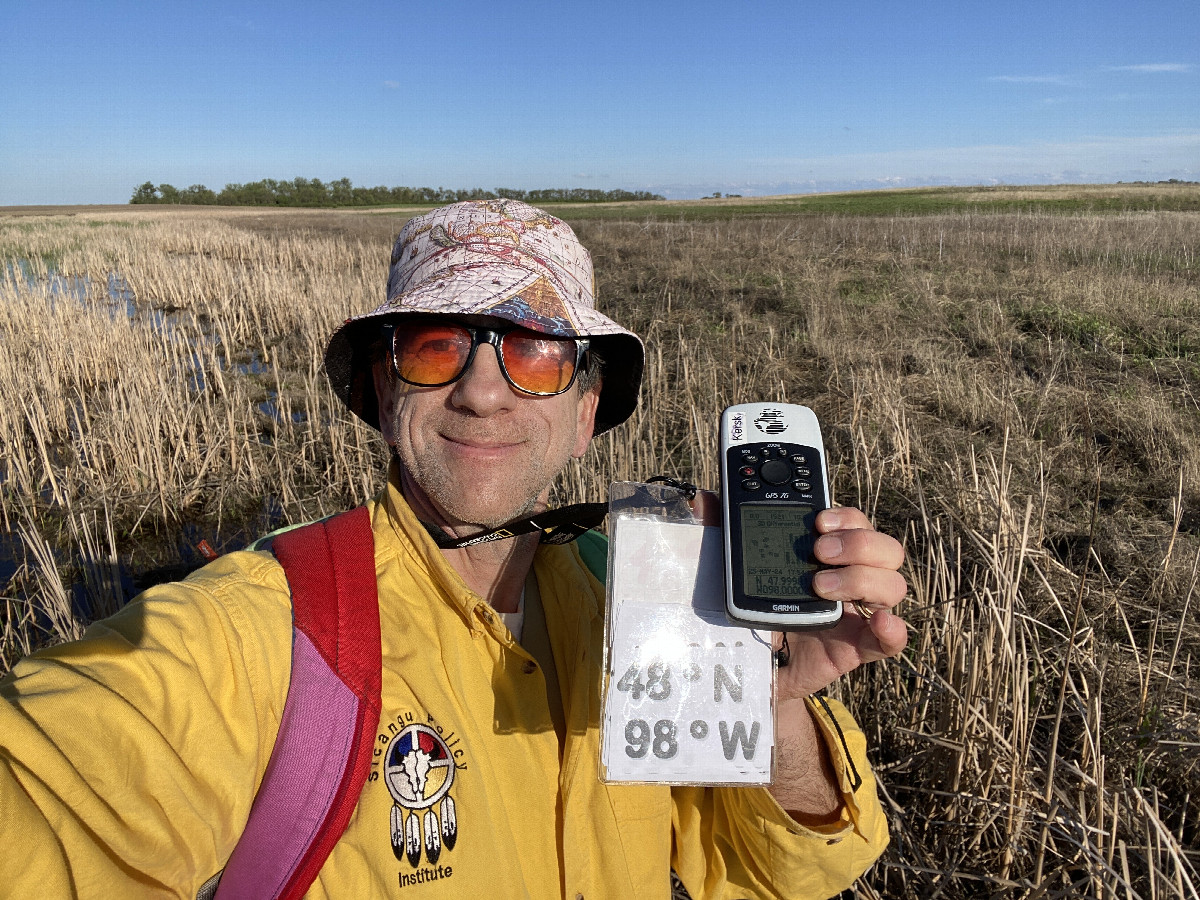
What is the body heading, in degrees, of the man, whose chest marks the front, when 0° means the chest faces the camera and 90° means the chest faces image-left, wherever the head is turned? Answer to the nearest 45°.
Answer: approximately 0°
